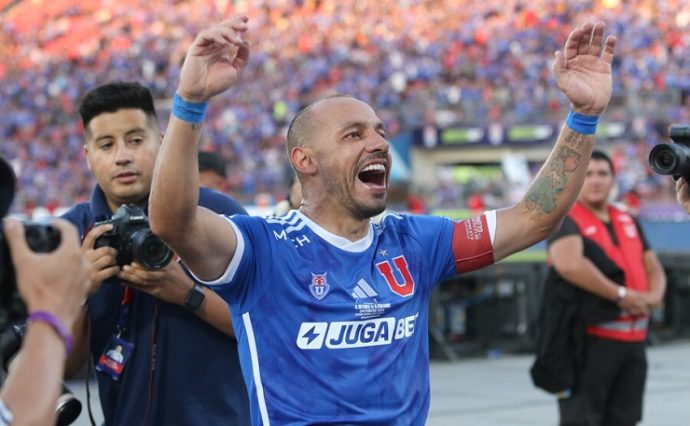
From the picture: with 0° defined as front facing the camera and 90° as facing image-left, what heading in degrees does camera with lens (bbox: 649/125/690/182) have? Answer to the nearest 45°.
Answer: approximately 45°

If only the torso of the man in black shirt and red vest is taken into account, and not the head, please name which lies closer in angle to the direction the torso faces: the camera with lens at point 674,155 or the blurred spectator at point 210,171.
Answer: the camera with lens

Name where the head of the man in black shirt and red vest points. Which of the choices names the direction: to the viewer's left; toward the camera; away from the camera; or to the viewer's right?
toward the camera

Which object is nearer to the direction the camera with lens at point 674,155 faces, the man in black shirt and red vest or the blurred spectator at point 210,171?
the blurred spectator

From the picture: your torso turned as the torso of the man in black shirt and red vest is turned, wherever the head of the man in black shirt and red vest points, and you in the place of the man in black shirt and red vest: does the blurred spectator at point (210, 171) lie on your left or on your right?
on your right

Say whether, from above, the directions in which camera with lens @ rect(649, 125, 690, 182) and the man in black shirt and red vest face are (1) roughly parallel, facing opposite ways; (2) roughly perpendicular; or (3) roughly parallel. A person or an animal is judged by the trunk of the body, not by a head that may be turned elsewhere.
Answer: roughly perpendicular

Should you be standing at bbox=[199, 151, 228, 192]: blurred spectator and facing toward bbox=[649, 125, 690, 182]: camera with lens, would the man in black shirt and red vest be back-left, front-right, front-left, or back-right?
front-left

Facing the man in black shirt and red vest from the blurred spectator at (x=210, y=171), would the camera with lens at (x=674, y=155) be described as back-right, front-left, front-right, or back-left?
front-right
